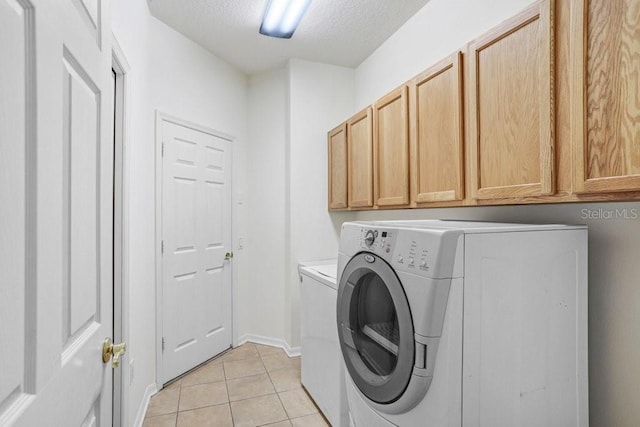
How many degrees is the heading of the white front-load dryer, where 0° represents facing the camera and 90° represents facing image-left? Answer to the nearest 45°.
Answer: approximately 45°
